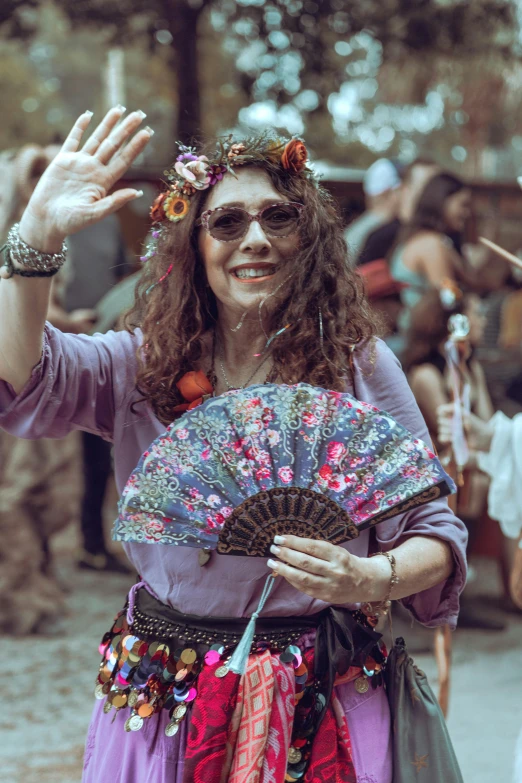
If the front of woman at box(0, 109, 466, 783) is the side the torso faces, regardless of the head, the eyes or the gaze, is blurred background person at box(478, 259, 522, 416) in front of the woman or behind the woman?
behind

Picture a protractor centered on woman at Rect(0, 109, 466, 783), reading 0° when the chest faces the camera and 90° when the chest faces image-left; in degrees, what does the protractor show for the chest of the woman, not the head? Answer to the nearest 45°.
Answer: approximately 0°

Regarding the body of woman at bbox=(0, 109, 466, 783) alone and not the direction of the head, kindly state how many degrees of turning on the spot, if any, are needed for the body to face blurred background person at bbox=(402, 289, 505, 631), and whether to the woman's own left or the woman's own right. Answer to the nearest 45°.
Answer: approximately 180°

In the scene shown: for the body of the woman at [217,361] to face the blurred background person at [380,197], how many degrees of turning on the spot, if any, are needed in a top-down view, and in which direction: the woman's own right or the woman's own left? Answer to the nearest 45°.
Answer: approximately 180°

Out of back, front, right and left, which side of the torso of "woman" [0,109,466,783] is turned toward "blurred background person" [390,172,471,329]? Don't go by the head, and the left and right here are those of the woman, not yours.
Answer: back

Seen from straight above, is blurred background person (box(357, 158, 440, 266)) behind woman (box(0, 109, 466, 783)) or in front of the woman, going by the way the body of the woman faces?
behind

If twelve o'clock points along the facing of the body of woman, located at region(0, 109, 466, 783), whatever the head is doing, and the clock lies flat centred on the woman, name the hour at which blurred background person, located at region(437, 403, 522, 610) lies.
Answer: The blurred background person is roughly at 7 o'clock from the woman.
